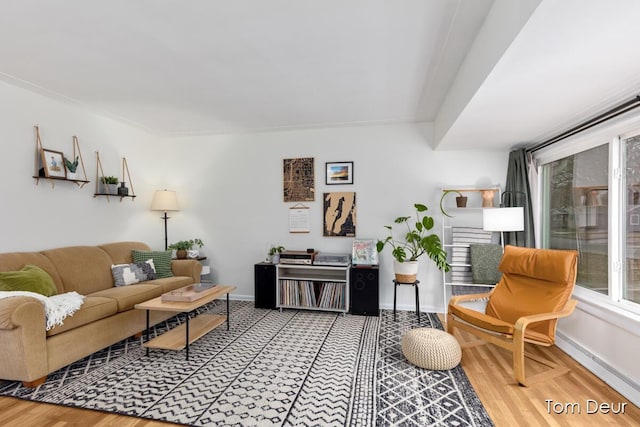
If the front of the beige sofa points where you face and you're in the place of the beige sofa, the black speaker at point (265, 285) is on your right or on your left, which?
on your left

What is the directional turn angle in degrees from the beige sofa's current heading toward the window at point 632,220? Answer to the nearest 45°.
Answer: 0° — it already faces it

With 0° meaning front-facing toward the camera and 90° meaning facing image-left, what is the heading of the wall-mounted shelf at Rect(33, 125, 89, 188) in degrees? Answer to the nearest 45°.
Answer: approximately 315°

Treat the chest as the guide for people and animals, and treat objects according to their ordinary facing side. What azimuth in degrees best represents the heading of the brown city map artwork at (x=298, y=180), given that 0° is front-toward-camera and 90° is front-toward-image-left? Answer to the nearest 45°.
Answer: approximately 0°

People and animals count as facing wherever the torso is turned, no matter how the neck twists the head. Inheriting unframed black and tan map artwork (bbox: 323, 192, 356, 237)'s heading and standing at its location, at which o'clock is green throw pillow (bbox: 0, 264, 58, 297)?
The green throw pillow is roughly at 2 o'clock from the unframed black and tan map artwork.

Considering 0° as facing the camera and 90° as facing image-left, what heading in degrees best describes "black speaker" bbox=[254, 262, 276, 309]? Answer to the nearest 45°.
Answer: approximately 0°

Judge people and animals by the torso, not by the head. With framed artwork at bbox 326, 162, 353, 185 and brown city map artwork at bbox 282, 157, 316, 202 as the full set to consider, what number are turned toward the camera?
2

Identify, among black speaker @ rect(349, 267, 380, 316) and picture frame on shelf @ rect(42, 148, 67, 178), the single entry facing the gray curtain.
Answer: the picture frame on shelf

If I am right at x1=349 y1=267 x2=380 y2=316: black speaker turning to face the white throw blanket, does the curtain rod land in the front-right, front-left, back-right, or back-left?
back-left

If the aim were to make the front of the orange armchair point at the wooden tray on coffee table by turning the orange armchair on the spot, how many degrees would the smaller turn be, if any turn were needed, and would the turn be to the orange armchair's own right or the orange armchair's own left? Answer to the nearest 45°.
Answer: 0° — it already faces it

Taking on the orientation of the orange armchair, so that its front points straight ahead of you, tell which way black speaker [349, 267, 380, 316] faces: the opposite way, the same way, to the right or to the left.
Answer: to the left

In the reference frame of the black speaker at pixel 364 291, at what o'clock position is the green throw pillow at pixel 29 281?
The green throw pillow is roughly at 2 o'clock from the black speaker.
